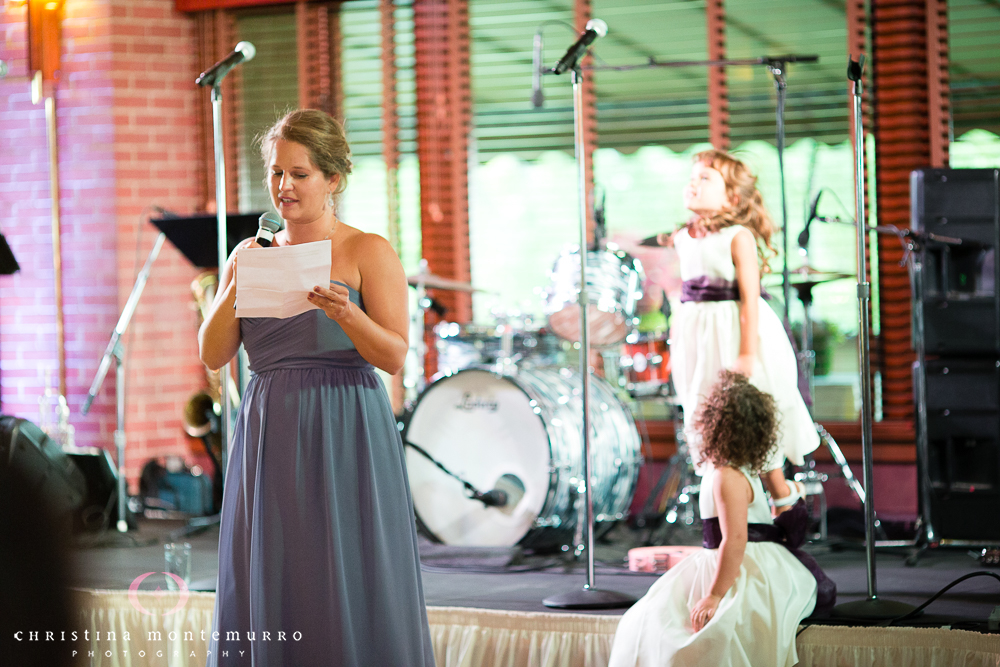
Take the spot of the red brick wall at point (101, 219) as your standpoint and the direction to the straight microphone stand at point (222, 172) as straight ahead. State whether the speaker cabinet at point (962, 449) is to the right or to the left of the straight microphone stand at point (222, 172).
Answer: left

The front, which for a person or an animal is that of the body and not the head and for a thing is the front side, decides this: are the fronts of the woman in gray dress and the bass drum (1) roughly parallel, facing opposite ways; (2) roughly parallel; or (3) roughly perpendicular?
roughly parallel

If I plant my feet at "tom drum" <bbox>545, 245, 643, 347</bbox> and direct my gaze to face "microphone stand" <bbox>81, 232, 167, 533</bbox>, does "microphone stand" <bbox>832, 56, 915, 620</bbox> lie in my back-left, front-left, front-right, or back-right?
back-left

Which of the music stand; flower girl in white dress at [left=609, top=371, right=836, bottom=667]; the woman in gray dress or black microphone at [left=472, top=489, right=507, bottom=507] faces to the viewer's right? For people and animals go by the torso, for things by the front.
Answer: the black microphone

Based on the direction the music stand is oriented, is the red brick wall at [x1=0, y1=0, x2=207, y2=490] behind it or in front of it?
in front

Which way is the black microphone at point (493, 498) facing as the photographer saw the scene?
facing to the right of the viewer

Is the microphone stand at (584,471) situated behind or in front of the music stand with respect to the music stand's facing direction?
behind

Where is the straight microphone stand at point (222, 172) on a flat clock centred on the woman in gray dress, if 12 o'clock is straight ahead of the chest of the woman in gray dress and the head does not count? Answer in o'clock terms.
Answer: The straight microphone stand is roughly at 4 o'clock from the woman in gray dress.

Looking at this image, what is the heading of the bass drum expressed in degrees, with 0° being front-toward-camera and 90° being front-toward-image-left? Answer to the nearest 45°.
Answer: approximately 45°

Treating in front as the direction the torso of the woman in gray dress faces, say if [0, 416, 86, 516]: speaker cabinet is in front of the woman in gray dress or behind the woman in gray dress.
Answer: in front

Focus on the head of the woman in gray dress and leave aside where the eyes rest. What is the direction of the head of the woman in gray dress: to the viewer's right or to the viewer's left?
to the viewer's left

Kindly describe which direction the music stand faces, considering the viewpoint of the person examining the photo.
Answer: facing away from the viewer
